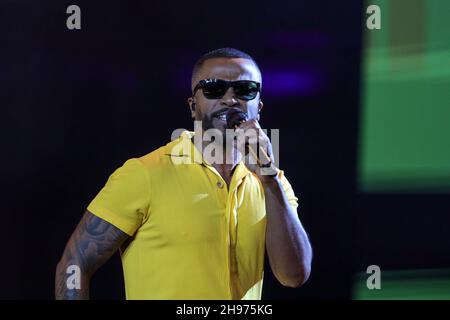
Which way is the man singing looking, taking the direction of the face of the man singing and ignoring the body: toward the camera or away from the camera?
toward the camera

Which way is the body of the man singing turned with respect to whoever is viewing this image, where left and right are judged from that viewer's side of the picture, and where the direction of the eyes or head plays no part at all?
facing the viewer and to the right of the viewer
